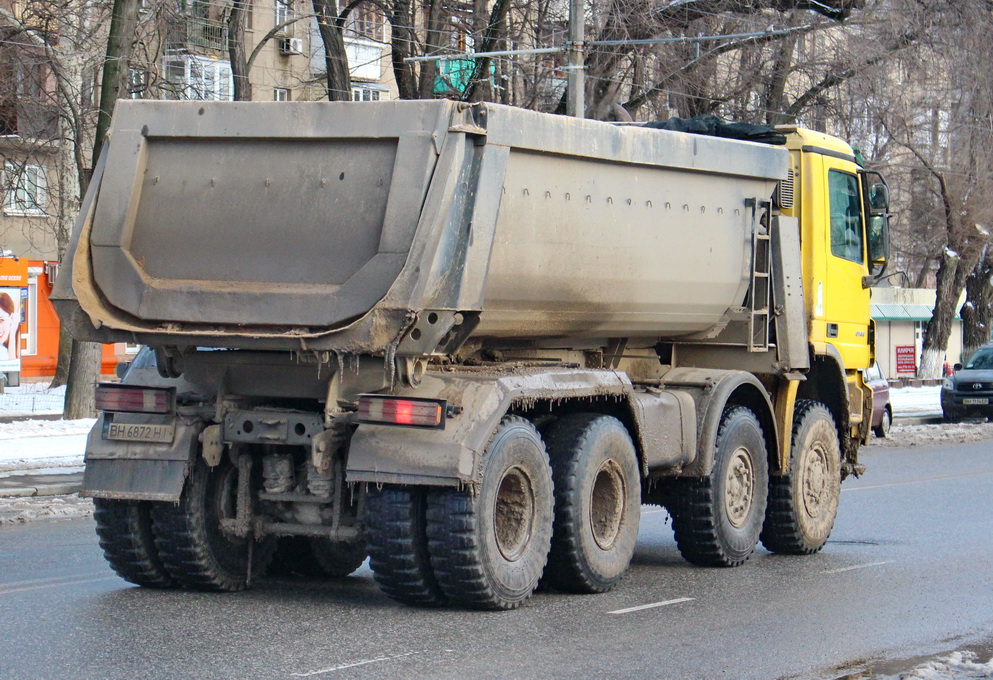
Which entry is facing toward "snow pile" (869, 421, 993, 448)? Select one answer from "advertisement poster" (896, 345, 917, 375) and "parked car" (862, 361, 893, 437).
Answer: the advertisement poster

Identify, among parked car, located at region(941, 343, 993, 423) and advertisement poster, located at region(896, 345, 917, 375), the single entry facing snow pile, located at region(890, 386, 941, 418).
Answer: the advertisement poster

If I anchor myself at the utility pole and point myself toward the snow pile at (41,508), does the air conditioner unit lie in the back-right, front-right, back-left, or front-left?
back-right

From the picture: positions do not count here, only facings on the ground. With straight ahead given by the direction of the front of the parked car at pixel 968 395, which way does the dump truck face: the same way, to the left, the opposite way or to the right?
the opposite way

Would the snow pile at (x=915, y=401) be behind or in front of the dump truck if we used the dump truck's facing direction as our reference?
in front

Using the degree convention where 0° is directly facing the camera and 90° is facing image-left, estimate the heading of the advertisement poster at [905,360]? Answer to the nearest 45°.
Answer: approximately 0°

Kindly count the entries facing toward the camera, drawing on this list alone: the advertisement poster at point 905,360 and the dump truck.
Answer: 1

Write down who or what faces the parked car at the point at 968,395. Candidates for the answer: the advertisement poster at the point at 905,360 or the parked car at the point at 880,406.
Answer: the advertisement poster

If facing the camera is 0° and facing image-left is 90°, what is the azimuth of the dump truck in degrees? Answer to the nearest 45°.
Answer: approximately 225°

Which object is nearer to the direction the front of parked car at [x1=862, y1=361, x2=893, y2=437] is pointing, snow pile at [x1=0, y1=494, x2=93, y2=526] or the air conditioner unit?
the snow pile
